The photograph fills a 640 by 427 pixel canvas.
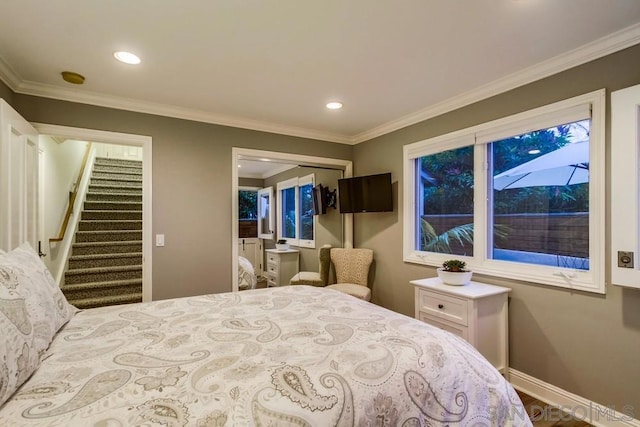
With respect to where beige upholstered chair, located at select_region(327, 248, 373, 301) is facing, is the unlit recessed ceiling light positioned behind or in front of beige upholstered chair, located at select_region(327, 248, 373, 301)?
in front

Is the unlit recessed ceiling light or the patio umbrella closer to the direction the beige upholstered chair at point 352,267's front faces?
the unlit recessed ceiling light

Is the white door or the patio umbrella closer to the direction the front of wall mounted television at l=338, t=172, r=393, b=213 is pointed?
the white door

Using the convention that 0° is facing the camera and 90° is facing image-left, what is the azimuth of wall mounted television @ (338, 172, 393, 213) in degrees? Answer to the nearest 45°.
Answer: approximately 45°

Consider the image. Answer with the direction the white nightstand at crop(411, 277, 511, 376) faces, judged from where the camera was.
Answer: facing the viewer and to the left of the viewer

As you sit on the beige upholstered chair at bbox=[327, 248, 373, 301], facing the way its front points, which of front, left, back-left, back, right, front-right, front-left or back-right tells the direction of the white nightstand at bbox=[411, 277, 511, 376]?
left

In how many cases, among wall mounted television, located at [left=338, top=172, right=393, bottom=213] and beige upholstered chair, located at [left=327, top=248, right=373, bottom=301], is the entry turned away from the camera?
0

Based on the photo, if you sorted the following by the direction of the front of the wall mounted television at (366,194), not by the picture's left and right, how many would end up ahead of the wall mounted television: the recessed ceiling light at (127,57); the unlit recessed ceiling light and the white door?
3

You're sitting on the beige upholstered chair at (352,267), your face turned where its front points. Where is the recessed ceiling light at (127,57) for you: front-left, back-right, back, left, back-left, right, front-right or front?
front

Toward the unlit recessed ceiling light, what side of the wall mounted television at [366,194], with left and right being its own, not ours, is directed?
front

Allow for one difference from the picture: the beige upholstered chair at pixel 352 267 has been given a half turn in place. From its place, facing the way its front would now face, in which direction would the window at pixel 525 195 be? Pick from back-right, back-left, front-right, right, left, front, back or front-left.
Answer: right
